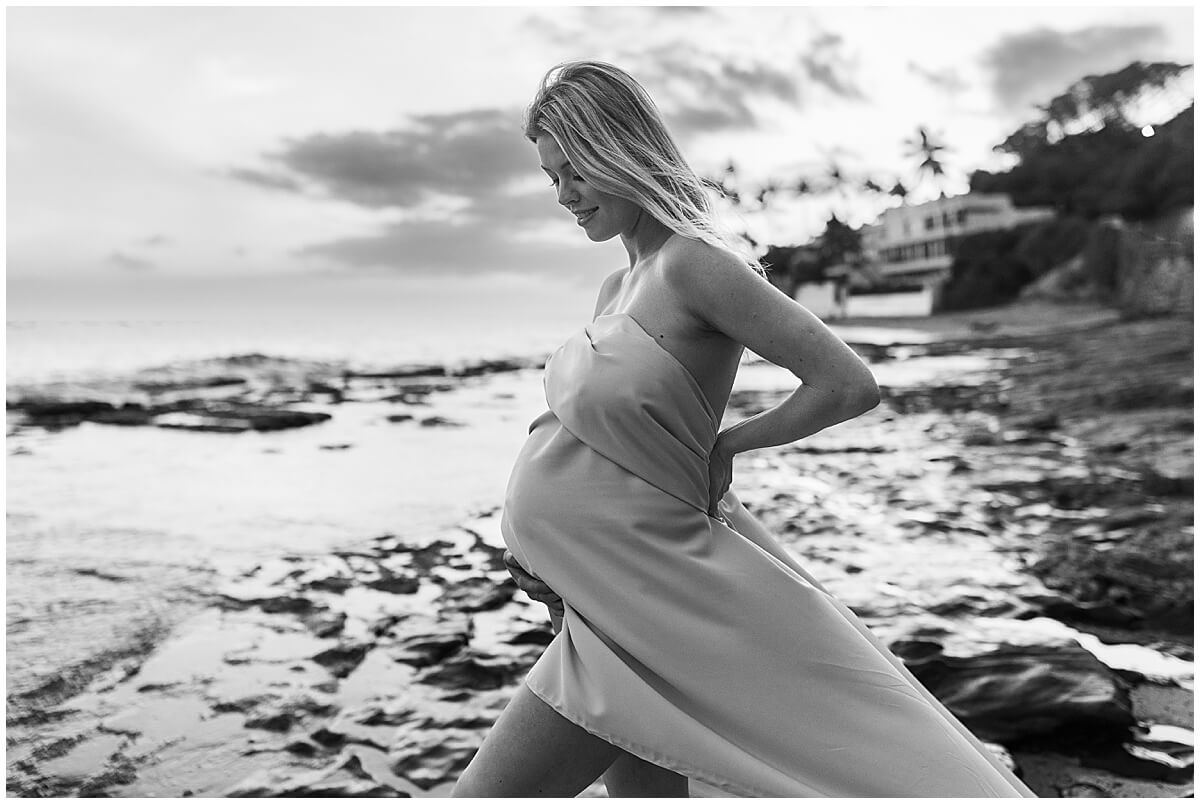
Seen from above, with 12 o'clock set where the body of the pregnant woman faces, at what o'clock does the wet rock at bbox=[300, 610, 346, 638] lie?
The wet rock is roughly at 2 o'clock from the pregnant woman.

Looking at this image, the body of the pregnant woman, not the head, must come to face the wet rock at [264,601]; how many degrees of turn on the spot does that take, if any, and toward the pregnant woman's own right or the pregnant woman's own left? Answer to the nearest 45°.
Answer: approximately 45° to the pregnant woman's own right

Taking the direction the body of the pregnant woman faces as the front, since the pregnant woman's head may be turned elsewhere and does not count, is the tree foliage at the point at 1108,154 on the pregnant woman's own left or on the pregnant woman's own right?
on the pregnant woman's own right

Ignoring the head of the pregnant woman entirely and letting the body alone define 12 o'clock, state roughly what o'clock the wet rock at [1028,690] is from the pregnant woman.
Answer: The wet rock is roughly at 4 o'clock from the pregnant woman.

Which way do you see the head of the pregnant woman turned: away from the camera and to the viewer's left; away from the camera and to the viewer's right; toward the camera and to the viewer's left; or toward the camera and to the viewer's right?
toward the camera and to the viewer's left

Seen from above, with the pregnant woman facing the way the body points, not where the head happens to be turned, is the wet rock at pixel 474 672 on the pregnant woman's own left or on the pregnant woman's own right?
on the pregnant woman's own right

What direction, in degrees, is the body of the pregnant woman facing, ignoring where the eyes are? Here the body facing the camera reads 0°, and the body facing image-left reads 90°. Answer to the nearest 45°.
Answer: approximately 90°

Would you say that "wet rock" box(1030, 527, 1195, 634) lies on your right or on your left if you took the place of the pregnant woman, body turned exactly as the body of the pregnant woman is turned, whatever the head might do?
on your right

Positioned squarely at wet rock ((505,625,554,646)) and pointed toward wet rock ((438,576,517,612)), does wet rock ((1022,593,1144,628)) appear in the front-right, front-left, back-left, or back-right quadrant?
back-right

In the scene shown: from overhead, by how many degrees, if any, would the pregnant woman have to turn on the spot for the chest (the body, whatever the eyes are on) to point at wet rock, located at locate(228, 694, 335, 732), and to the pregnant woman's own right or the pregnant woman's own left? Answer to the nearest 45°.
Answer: approximately 45° to the pregnant woman's own right

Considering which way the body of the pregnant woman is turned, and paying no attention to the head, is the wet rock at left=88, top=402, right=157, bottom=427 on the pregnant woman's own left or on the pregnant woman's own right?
on the pregnant woman's own right
